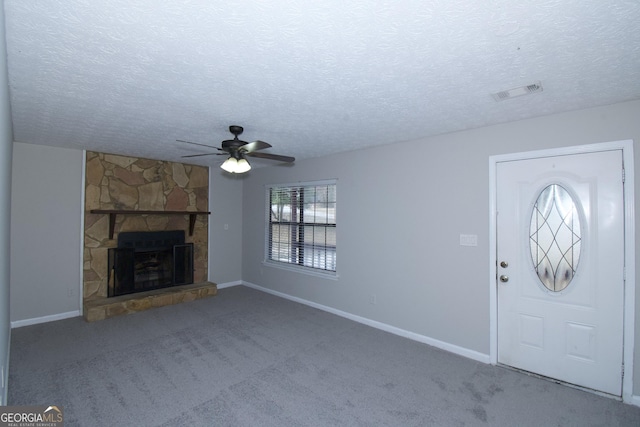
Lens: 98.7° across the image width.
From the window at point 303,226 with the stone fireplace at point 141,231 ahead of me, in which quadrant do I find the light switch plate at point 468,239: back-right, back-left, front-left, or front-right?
back-left

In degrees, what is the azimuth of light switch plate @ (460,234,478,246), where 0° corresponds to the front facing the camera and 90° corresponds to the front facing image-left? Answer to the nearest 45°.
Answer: approximately 0°

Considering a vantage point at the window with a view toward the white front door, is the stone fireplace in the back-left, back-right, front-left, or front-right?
back-right

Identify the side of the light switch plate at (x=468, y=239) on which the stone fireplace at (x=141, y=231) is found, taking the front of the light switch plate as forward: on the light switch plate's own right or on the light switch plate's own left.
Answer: on the light switch plate's own right

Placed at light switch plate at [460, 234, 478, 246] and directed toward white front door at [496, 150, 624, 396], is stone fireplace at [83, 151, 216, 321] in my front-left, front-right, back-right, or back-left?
back-right

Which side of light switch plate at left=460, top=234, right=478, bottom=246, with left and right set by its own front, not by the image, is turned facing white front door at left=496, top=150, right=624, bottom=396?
left

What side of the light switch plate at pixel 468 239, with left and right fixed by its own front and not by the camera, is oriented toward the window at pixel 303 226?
right
